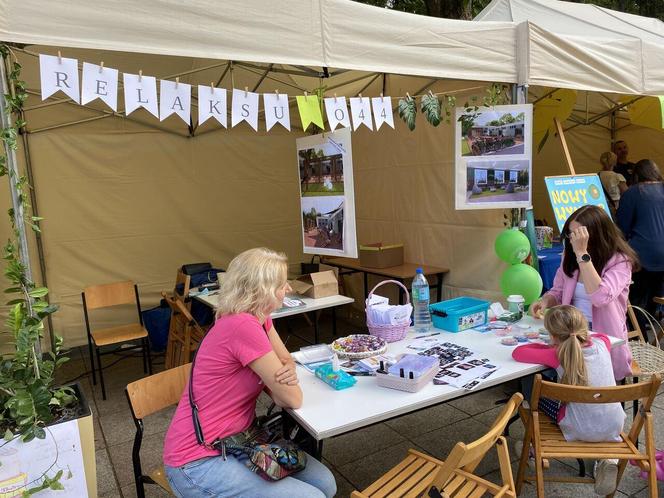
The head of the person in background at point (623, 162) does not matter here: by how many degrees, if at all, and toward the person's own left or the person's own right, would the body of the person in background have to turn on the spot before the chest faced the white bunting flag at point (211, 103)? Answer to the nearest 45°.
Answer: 0° — they already face it

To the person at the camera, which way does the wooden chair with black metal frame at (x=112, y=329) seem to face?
facing the viewer and to the right of the viewer

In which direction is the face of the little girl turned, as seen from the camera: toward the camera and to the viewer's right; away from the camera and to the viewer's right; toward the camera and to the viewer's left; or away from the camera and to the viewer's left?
away from the camera and to the viewer's left

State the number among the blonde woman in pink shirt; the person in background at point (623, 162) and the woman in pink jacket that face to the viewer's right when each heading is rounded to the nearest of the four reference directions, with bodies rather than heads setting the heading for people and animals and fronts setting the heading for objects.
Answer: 1

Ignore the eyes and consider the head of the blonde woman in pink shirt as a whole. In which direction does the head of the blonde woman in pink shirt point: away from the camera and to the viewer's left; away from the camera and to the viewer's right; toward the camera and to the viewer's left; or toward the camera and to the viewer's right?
away from the camera and to the viewer's right

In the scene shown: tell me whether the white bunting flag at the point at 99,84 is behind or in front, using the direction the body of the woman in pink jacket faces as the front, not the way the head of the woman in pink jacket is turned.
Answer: in front

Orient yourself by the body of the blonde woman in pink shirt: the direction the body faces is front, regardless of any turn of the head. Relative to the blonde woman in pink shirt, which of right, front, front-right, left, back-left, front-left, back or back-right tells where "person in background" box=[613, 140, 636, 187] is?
front-left

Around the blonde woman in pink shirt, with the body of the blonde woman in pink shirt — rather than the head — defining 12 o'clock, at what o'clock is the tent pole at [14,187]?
The tent pole is roughly at 7 o'clock from the blonde woman in pink shirt.

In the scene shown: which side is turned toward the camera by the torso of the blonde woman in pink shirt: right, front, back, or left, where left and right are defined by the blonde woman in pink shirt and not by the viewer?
right

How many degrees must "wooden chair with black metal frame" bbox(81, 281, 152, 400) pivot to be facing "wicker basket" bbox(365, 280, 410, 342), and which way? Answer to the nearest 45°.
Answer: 0° — it already faces it

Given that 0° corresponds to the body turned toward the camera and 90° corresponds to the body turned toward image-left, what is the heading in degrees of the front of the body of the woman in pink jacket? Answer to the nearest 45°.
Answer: approximately 45°

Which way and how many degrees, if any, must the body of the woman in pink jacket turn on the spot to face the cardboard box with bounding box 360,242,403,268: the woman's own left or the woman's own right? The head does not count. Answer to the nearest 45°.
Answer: approximately 90° to the woman's own right
